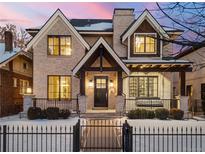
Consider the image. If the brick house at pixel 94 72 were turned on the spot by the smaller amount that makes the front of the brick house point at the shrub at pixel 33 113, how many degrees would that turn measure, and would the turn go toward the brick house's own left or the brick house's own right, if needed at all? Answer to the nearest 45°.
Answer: approximately 45° to the brick house's own right

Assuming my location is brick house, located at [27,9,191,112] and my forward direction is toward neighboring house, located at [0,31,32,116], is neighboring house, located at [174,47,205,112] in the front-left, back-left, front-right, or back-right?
back-right

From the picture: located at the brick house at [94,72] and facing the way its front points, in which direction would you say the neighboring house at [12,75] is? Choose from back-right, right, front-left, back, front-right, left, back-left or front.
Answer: right

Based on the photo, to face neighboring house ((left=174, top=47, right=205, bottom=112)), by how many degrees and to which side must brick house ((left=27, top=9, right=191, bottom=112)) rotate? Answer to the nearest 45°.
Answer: approximately 135° to its left

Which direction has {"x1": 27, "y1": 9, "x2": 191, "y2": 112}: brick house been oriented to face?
toward the camera

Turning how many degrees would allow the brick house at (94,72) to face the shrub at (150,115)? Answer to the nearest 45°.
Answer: approximately 45° to its left

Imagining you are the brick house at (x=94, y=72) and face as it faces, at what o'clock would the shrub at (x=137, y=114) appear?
The shrub is roughly at 11 o'clock from the brick house.

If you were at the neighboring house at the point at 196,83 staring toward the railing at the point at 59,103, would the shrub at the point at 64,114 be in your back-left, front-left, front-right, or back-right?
front-left

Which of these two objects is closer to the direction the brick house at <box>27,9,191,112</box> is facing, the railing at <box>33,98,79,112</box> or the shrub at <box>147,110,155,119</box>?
the shrub

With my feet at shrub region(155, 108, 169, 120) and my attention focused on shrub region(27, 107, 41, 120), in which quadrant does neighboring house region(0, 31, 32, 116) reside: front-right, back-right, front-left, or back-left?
front-right

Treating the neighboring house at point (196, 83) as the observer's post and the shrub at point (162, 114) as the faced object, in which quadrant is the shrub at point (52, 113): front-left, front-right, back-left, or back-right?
front-right

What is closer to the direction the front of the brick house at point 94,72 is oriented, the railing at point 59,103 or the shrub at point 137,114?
the shrub
